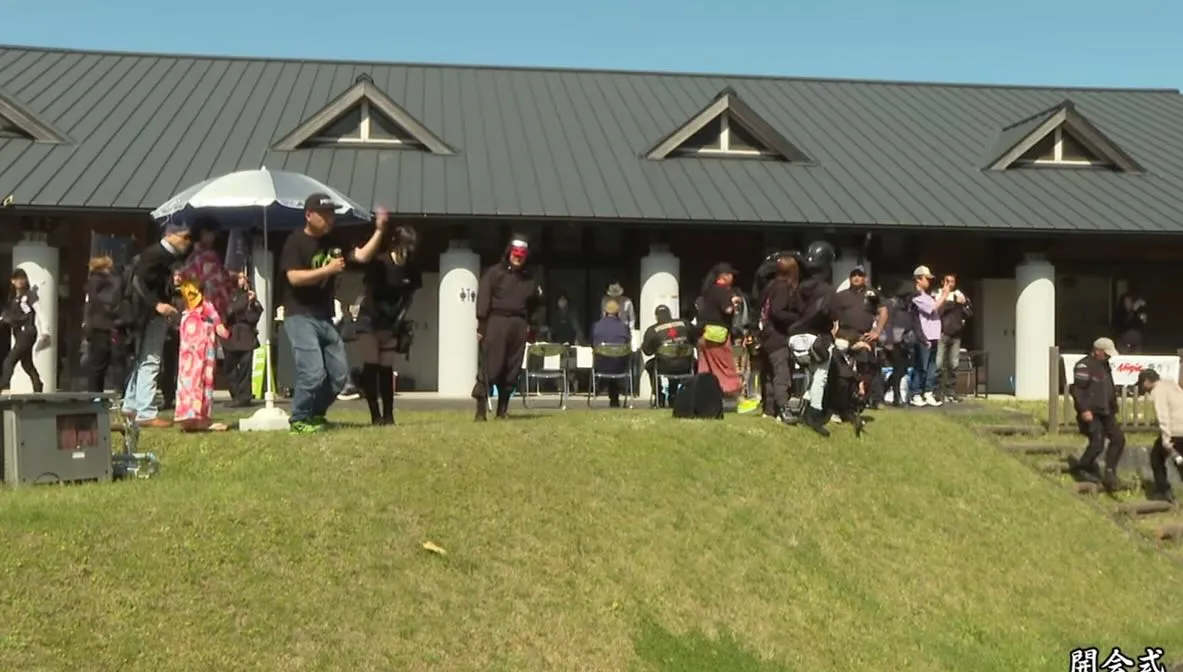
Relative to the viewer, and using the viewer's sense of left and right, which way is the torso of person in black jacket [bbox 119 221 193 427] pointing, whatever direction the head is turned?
facing to the right of the viewer

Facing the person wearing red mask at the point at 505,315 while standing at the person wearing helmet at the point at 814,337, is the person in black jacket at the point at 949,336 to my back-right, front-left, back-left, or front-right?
back-right

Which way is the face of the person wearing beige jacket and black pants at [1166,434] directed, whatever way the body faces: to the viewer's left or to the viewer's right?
to the viewer's left

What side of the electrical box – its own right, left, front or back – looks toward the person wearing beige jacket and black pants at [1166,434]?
left

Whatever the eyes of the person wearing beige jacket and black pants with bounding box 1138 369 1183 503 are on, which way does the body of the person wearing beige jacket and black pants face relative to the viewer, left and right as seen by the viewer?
facing to the left of the viewer

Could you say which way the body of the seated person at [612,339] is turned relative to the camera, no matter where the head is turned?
away from the camera

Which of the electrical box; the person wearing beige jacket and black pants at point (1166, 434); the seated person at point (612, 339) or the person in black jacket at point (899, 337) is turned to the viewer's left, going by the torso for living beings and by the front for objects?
the person wearing beige jacket and black pants

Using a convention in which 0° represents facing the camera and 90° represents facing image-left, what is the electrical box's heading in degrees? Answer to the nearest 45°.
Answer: approximately 0°
